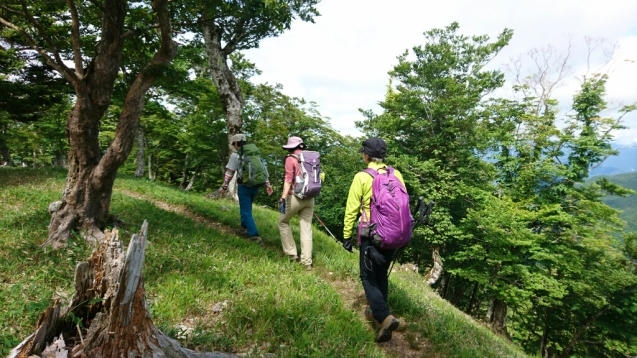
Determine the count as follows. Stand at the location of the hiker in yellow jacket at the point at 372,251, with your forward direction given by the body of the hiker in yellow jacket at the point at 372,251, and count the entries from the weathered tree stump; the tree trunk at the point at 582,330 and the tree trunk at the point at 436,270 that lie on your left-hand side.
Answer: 1

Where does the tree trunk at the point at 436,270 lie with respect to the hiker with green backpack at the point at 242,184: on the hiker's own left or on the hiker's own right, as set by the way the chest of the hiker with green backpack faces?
on the hiker's own right

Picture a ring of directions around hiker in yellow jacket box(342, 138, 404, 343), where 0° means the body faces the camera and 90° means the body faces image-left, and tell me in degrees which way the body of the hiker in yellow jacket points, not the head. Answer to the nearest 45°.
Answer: approximately 135°

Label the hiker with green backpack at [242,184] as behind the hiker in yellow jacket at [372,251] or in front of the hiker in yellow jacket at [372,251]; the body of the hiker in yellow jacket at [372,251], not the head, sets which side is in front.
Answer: in front

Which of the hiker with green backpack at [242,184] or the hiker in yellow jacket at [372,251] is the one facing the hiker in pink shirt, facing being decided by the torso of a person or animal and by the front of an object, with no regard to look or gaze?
the hiker in yellow jacket at [372,251]

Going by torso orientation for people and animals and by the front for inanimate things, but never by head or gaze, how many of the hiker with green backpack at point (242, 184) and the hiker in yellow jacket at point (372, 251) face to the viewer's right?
0

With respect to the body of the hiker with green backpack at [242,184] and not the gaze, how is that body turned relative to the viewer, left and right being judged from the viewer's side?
facing away from the viewer and to the left of the viewer

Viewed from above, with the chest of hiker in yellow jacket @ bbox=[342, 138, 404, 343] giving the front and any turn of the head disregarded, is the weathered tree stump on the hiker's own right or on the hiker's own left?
on the hiker's own left

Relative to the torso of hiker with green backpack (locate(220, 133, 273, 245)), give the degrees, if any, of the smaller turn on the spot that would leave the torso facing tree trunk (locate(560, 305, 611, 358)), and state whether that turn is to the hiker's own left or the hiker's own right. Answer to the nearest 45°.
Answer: approximately 135° to the hiker's own right
